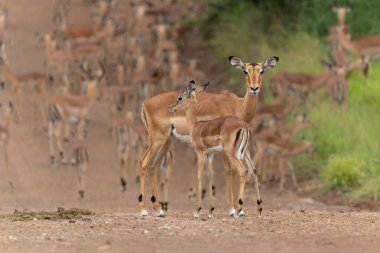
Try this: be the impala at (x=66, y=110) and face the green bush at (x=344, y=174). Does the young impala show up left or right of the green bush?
right

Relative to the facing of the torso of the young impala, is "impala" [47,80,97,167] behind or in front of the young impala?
in front

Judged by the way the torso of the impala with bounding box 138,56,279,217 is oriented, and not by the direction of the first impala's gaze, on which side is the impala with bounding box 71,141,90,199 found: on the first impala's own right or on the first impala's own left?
on the first impala's own left

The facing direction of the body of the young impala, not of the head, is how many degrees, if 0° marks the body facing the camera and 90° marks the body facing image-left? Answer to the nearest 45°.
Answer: approximately 135°

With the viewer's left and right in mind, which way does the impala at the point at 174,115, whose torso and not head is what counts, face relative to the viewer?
facing to the right of the viewer

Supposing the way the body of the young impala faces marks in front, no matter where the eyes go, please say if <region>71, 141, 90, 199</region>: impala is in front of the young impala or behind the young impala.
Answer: in front
